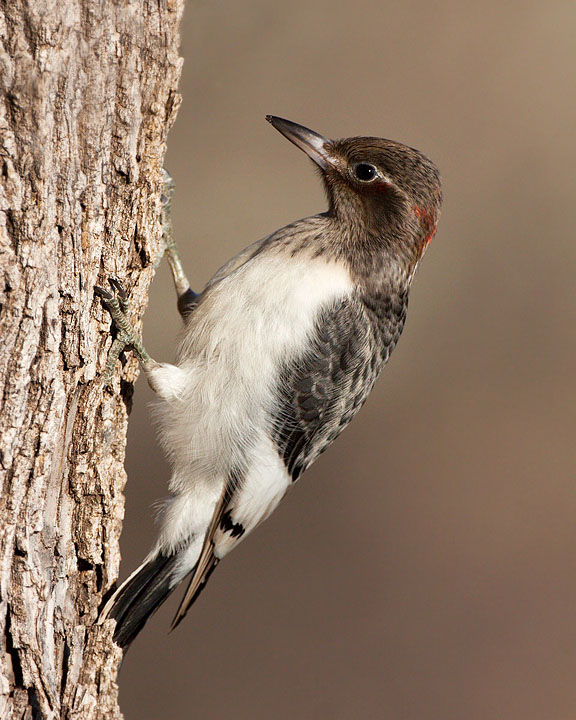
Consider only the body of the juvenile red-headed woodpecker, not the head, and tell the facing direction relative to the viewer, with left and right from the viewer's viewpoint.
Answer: facing to the left of the viewer
